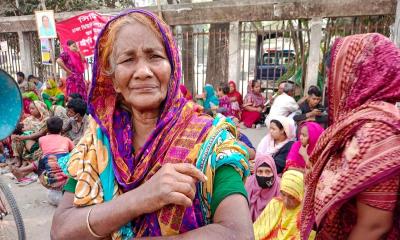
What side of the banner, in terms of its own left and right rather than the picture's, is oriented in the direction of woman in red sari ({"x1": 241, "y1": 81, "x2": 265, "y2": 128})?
left

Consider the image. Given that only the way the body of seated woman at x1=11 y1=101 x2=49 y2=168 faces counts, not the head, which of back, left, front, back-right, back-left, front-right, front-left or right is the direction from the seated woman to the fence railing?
back-left

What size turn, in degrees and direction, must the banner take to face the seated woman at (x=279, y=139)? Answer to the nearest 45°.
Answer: approximately 45° to its left

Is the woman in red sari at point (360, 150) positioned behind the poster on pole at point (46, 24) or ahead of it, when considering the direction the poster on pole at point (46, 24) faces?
ahead

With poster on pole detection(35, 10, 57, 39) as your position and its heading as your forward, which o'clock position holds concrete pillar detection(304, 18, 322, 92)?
The concrete pillar is roughly at 10 o'clock from the poster on pole.

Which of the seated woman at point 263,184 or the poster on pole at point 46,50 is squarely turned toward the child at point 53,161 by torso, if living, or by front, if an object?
the poster on pole

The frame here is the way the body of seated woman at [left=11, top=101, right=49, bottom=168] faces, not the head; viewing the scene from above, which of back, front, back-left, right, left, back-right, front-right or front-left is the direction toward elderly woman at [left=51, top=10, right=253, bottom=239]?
front-left

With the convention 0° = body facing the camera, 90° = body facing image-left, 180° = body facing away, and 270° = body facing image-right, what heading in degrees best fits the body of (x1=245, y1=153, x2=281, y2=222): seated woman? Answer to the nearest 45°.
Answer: approximately 0°
